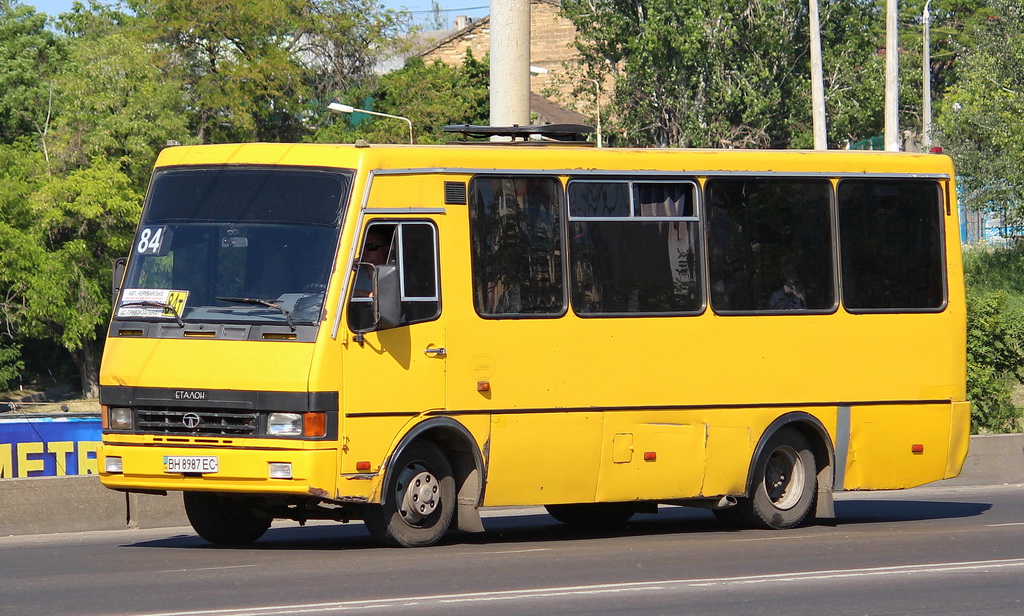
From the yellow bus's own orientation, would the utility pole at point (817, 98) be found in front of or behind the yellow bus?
behind

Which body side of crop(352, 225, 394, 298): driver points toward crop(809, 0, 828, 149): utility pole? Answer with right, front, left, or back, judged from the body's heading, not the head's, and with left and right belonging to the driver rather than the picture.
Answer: back

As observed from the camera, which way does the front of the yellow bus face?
facing the viewer and to the left of the viewer

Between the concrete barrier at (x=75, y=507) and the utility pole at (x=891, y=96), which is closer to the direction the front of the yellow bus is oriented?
the concrete barrier

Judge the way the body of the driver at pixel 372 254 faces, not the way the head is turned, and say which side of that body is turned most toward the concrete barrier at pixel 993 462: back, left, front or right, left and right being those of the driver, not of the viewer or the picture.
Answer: back

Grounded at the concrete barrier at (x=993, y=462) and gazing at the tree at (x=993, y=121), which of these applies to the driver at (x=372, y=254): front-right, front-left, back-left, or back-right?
back-left

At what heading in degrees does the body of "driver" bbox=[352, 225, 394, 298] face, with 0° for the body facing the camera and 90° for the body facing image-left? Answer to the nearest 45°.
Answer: approximately 45°

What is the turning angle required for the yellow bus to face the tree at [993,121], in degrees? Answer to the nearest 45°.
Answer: approximately 180°

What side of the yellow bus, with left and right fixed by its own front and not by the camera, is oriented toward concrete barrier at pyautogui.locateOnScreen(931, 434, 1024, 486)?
back

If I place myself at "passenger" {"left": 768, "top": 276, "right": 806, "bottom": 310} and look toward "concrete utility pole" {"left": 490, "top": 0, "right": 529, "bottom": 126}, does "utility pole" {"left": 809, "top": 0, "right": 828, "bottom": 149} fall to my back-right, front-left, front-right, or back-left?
front-right

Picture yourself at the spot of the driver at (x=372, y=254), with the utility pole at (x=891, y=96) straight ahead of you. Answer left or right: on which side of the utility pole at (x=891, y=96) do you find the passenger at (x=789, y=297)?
right
